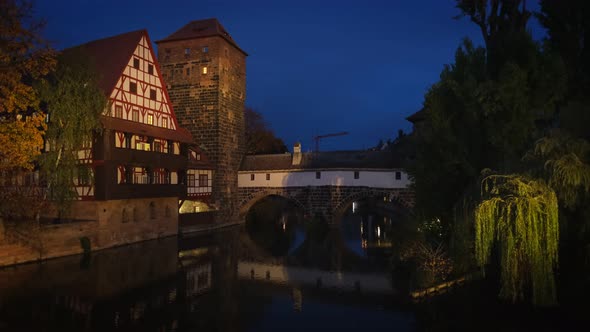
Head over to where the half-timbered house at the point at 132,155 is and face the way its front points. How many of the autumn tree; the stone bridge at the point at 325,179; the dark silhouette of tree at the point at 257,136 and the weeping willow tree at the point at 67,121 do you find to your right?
2

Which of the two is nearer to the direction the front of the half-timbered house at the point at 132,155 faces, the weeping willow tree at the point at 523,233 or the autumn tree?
the weeping willow tree

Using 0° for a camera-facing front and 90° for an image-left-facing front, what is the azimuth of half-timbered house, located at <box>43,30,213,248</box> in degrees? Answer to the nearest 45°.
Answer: approximately 315°

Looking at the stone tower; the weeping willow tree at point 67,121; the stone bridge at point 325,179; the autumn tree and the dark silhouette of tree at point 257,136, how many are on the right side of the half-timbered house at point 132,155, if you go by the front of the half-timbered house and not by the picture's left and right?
2

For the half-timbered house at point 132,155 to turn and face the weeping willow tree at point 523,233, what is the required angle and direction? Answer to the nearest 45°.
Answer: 0° — it already faces it

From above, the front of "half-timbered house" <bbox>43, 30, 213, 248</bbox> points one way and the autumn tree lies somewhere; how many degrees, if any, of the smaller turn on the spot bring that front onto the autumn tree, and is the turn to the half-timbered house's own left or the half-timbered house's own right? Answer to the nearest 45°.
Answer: approximately 90° to the half-timbered house's own right

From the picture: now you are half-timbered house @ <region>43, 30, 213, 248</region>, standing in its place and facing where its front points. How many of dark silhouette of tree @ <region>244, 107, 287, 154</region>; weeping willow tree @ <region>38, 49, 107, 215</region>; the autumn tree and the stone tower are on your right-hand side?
2

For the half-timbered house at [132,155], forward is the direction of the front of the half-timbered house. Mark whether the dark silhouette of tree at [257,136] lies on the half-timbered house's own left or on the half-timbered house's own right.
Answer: on the half-timbered house's own left

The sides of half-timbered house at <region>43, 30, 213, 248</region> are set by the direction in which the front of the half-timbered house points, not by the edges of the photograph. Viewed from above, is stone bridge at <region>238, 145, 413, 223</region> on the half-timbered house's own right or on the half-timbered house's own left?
on the half-timbered house's own left

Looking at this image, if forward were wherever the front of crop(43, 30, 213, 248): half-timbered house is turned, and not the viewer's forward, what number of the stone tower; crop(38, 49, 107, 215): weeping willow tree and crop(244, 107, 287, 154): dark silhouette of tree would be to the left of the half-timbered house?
2
